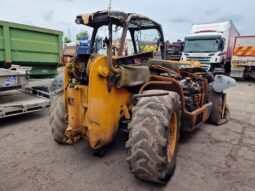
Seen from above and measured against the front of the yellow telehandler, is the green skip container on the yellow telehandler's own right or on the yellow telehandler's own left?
on the yellow telehandler's own left

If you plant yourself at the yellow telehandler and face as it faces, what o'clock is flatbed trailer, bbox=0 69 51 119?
The flatbed trailer is roughly at 9 o'clock from the yellow telehandler.

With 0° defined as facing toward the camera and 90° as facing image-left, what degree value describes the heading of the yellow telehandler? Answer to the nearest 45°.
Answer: approximately 225°
